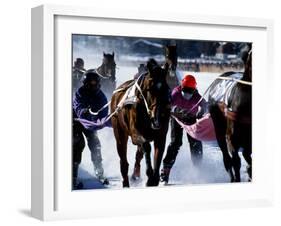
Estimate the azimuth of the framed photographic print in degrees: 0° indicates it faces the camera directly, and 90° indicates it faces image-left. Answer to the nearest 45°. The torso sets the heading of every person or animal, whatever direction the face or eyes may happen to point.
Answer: approximately 315°
